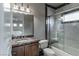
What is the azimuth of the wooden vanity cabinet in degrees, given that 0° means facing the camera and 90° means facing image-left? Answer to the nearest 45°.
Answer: approximately 315°
